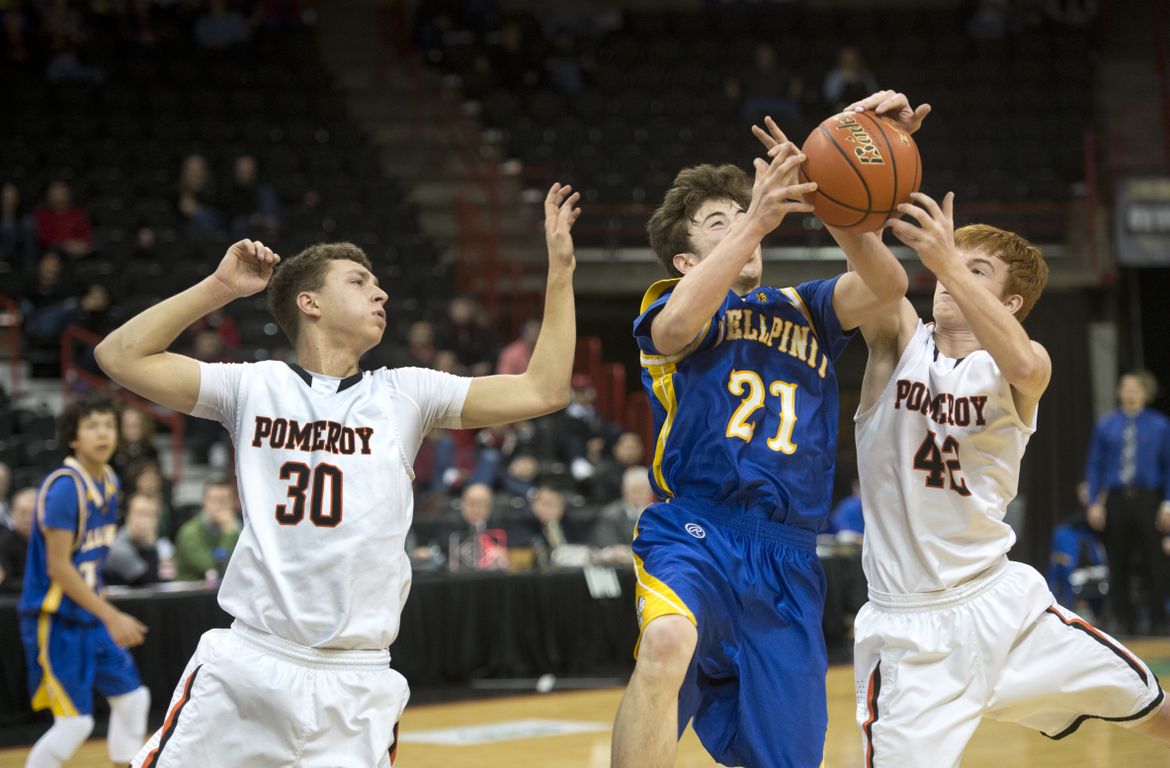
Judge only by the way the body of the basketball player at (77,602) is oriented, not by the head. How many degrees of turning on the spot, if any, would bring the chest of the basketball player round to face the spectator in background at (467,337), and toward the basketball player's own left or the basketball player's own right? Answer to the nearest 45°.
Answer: approximately 90° to the basketball player's own left

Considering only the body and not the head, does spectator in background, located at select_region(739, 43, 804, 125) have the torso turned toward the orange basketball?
yes

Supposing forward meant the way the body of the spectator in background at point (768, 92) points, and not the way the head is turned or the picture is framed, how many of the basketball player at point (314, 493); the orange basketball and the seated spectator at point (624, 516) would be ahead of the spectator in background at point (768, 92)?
3

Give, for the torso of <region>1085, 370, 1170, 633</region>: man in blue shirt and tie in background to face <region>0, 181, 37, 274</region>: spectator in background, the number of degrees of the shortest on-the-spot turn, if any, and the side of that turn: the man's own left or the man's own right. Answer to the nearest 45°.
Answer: approximately 90° to the man's own right

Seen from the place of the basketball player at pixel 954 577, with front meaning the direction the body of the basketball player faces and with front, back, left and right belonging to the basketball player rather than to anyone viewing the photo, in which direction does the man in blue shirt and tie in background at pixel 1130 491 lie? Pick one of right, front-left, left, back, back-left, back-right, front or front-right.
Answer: back

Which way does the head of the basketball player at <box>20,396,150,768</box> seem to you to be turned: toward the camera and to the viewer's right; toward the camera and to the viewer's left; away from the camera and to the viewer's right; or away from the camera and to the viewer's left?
toward the camera and to the viewer's right
